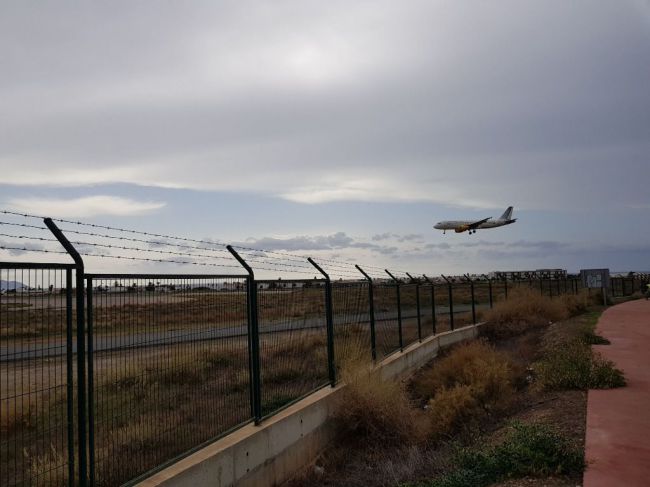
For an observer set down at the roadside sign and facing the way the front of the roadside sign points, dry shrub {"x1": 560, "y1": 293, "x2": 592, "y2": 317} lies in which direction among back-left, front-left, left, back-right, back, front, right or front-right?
front

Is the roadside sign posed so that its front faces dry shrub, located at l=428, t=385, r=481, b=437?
yes

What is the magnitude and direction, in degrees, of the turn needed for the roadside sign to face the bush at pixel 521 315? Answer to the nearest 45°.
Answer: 0° — it already faces it

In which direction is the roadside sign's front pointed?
toward the camera

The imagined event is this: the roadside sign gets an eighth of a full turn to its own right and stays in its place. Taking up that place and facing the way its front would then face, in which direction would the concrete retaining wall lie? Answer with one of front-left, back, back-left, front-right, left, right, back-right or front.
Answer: front-left

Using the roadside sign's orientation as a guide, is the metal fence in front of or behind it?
in front

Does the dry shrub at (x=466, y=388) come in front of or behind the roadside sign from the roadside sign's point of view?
in front

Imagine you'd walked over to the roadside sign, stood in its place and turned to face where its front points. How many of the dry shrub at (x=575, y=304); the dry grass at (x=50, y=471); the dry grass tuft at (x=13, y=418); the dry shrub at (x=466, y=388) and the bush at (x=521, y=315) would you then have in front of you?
5

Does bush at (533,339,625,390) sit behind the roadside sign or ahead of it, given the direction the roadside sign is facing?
ahead

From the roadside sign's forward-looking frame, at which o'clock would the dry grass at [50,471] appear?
The dry grass is roughly at 12 o'clock from the roadside sign.

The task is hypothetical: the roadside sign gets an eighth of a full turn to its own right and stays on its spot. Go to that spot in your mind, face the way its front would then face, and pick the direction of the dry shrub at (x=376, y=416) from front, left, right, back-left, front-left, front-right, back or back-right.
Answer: front-left

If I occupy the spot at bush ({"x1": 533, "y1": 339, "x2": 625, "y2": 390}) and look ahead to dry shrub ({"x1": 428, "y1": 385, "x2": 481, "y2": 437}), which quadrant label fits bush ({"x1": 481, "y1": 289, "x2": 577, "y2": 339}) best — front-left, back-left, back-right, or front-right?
back-right
